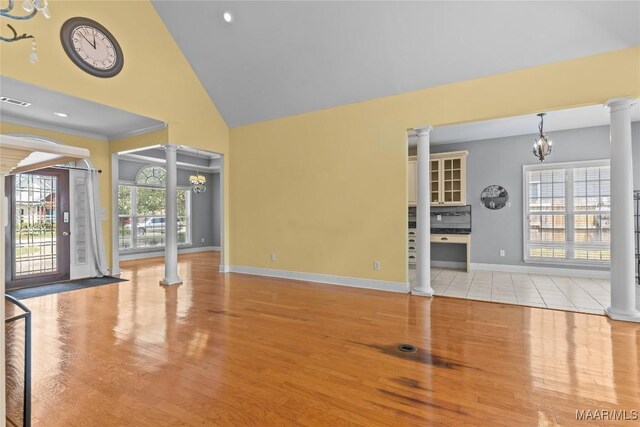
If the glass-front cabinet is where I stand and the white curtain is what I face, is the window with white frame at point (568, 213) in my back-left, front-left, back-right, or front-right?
back-left

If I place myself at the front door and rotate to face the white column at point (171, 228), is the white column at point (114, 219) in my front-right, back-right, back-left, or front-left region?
front-left

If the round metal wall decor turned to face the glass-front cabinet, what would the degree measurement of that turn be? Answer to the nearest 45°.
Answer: approximately 90° to its right

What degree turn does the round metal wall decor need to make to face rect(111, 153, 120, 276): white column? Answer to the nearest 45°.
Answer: approximately 45° to its right

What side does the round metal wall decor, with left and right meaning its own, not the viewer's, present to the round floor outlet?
front

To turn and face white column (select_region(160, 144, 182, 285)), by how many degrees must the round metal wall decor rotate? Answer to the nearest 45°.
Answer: approximately 45° to its right

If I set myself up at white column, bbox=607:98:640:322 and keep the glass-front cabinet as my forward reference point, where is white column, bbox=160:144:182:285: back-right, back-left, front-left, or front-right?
front-left

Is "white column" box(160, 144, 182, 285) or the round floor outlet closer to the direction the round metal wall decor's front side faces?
the round floor outlet

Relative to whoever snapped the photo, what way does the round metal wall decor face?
facing the viewer

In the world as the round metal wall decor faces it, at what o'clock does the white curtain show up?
The white curtain is roughly at 2 o'clock from the round metal wall decor.

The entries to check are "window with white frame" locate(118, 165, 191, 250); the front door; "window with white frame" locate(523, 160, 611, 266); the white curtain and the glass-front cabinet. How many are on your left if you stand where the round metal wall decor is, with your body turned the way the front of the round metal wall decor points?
1

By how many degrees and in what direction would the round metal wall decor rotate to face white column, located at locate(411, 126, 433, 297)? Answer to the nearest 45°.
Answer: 0° — it already faces it

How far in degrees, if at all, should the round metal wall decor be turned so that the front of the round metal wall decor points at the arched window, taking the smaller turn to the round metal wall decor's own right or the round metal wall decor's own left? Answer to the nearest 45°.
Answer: approximately 90° to the round metal wall decor's own right

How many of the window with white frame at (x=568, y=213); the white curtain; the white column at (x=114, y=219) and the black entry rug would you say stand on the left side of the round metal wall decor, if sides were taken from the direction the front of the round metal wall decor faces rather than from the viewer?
1

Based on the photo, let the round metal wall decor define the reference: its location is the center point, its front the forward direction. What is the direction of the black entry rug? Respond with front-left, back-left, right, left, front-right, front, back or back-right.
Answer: front-right
